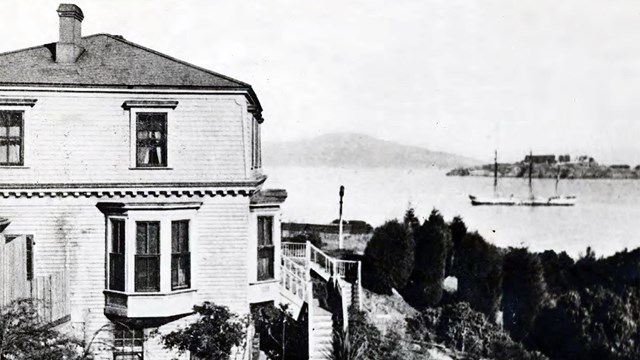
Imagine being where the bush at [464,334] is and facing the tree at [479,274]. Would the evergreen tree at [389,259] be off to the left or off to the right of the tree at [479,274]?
left
